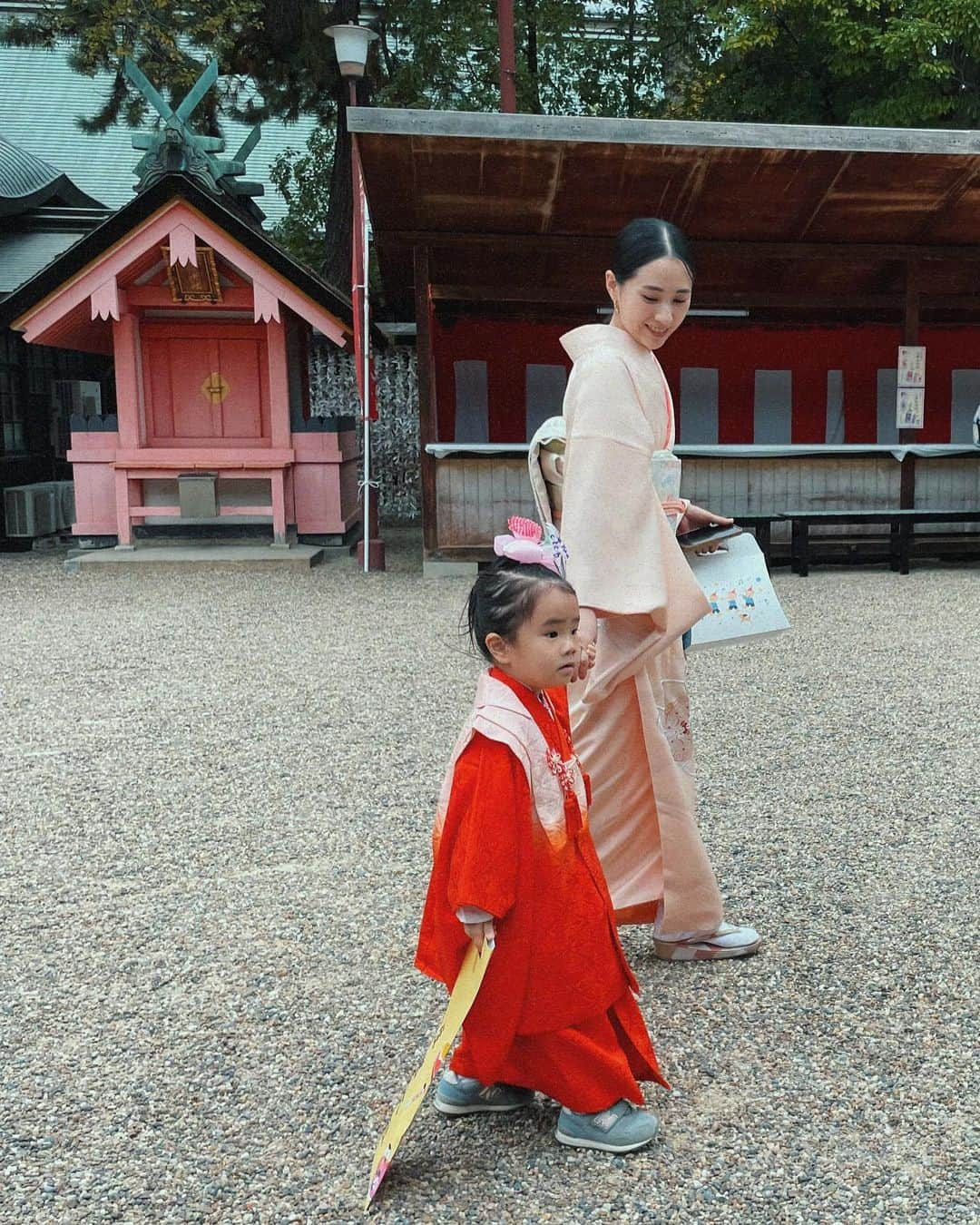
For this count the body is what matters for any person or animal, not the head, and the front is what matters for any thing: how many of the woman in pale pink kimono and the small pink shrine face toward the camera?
1

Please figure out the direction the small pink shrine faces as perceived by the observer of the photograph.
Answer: facing the viewer

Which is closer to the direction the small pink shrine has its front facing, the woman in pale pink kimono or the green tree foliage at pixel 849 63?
the woman in pale pink kimono

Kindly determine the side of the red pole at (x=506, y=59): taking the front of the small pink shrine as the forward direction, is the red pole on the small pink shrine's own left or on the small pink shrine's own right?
on the small pink shrine's own left

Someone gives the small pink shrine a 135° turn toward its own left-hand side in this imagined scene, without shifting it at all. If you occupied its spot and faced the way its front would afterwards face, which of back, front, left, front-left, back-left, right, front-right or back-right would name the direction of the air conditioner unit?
left

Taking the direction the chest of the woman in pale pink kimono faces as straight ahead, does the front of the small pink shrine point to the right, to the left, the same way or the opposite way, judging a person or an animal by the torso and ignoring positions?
to the right

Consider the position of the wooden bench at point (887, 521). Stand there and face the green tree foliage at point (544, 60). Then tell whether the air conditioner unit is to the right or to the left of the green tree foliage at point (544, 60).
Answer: left

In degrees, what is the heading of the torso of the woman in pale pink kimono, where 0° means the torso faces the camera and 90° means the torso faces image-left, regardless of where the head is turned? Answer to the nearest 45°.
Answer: approximately 270°

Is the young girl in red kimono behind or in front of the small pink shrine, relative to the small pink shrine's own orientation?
in front
